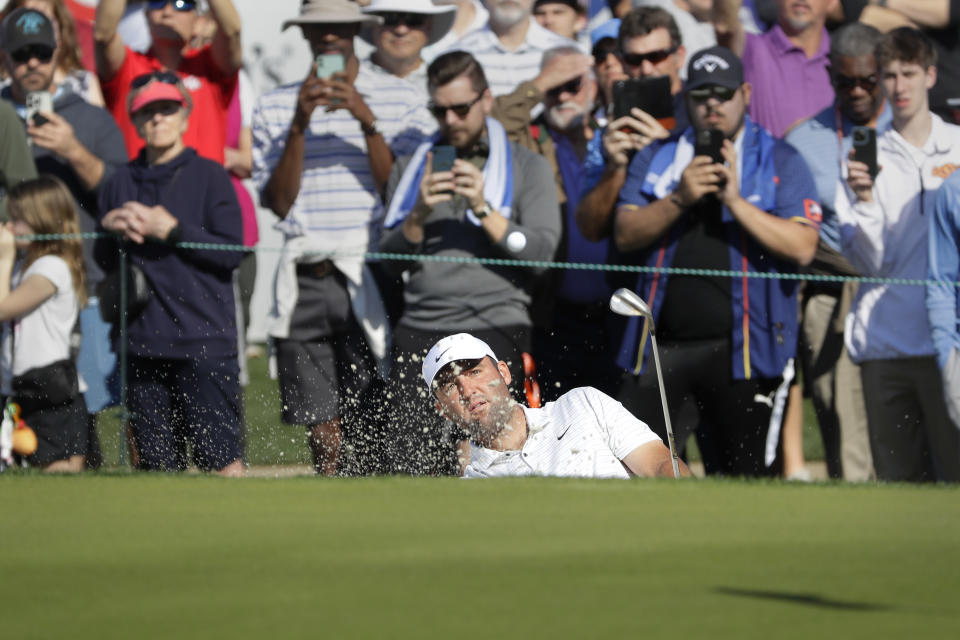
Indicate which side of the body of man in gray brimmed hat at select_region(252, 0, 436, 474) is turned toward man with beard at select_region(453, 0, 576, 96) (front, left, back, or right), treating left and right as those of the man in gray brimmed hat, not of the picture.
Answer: back

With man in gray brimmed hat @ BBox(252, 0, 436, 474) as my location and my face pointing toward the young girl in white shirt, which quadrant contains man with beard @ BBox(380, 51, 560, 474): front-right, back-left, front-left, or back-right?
back-left

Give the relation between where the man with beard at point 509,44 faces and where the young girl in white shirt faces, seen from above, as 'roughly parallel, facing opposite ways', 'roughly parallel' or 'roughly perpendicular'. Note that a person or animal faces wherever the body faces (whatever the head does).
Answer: roughly perpendicular

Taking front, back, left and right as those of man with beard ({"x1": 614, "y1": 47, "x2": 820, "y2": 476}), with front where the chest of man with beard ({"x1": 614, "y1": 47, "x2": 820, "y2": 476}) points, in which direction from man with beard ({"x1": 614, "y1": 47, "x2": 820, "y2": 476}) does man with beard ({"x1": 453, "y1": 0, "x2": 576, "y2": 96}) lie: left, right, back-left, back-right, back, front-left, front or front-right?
back-right

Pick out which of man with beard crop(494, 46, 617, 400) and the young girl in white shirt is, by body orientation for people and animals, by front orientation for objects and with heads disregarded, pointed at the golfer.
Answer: the man with beard

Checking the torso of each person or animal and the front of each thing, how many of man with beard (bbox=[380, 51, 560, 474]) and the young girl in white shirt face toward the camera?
1

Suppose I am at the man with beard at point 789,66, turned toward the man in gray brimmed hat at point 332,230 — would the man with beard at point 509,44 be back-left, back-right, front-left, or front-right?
front-right

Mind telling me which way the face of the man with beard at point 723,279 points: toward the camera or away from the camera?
toward the camera

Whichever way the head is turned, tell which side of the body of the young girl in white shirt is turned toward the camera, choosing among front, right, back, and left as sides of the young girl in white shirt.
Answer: left

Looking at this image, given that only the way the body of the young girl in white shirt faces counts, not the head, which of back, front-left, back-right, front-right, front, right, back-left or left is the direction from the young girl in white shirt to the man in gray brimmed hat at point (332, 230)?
back

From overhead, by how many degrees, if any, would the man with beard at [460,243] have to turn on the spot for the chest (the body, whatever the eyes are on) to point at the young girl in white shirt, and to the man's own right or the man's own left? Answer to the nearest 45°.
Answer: approximately 90° to the man's own right

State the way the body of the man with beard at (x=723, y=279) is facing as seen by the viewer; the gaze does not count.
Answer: toward the camera

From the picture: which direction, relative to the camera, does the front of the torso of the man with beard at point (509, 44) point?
toward the camera

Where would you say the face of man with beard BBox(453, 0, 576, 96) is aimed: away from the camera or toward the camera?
toward the camera

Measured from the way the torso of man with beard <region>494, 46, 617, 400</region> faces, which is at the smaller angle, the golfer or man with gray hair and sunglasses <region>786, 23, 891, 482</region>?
the golfer

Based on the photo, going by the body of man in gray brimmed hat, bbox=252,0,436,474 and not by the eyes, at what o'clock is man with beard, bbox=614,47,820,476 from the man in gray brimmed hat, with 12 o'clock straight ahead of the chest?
The man with beard is roughly at 10 o'clock from the man in gray brimmed hat.

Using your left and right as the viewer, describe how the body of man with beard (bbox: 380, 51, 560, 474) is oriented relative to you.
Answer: facing the viewer
